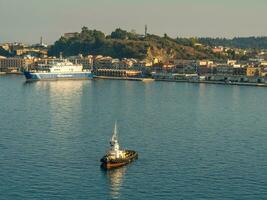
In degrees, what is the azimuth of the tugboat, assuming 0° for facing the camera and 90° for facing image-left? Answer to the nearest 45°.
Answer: approximately 45°
